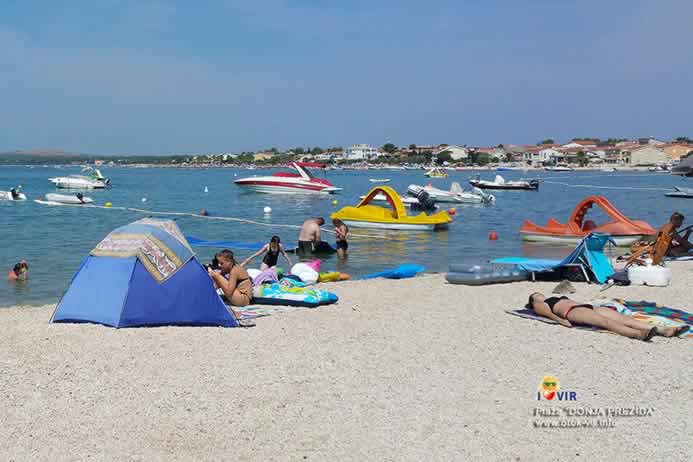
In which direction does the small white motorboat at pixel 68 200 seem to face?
to the viewer's left

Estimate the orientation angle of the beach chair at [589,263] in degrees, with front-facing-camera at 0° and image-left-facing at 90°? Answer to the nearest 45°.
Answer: approximately 90°

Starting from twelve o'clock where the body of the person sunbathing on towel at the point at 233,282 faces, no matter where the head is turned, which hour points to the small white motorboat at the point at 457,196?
The small white motorboat is roughly at 4 o'clock from the person sunbathing on towel.

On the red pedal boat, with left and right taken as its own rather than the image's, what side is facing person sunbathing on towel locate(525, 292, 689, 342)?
right

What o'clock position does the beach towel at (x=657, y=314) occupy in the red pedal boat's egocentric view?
The beach towel is roughly at 3 o'clock from the red pedal boat.

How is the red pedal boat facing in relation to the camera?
to the viewer's right

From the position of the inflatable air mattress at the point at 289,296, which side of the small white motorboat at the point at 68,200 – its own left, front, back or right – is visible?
left
